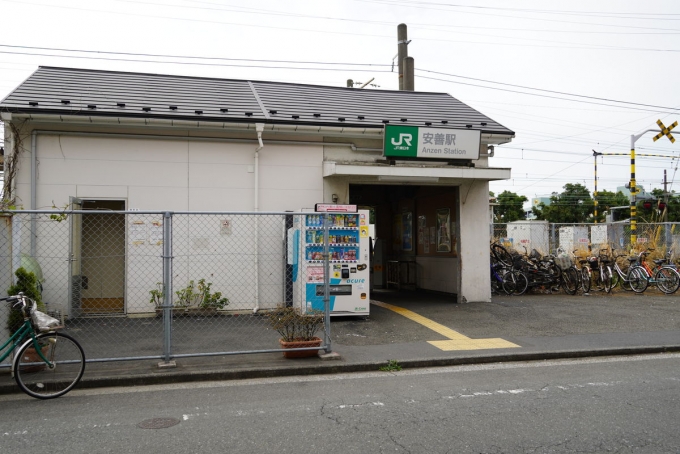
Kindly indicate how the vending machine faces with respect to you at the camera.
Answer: facing the viewer

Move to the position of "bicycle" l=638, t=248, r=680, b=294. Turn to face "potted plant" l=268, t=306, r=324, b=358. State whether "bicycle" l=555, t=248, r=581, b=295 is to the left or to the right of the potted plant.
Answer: right

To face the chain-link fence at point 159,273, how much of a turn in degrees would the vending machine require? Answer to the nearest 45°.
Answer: approximately 90° to its right

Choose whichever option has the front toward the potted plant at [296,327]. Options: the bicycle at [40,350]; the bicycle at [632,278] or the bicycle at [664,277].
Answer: the bicycle at [40,350]

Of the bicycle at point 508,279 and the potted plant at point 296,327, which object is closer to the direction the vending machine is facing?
the potted plant

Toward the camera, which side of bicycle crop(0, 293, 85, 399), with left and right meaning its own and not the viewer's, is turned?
right

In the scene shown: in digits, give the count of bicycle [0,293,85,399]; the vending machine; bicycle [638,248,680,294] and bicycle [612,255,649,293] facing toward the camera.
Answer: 1

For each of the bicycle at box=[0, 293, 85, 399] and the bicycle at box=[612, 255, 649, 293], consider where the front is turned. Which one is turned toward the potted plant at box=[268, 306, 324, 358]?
the bicycle at box=[0, 293, 85, 399]

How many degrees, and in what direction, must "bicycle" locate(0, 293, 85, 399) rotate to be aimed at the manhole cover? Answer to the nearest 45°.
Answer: approximately 45° to its right
